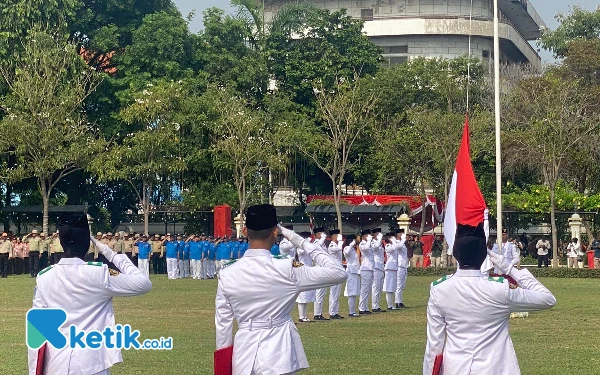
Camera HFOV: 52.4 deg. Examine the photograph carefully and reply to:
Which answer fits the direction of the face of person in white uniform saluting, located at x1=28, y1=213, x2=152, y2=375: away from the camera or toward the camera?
away from the camera

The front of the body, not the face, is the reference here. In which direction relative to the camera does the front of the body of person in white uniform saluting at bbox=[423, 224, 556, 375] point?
away from the camera

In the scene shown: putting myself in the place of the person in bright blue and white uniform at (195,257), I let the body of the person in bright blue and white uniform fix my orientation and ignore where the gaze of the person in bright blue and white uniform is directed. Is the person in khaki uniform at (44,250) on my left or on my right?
on my right

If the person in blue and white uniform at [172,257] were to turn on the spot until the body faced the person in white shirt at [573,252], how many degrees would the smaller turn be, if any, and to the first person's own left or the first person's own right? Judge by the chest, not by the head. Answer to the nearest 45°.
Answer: approximately 90° to the first person's own left

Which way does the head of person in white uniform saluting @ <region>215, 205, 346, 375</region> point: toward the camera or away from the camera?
away from the camera
